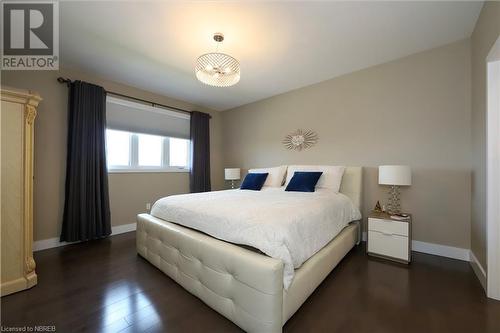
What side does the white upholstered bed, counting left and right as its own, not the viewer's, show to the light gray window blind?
right

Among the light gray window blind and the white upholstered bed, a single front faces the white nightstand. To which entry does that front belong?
the light gray window blind

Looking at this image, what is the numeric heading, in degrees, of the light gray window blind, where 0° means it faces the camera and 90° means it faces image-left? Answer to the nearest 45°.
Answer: approximately 315°

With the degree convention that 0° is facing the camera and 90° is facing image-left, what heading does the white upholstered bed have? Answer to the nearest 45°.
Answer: approximately 45°

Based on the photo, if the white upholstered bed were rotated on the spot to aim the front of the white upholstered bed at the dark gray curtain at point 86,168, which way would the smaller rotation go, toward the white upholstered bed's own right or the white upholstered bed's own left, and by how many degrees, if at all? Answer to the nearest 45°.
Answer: approximately 90° to the white upholstered bed's own right

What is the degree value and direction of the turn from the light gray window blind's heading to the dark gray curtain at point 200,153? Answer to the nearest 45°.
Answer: approximately 45° to its left

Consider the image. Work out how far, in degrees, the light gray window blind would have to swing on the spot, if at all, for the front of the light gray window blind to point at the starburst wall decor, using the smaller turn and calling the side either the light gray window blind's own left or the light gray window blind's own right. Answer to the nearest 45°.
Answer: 0° — it already faces it

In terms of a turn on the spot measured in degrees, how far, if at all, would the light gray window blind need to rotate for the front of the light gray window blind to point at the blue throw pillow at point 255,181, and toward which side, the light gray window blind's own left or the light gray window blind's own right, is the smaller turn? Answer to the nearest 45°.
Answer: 0° — it already faces it

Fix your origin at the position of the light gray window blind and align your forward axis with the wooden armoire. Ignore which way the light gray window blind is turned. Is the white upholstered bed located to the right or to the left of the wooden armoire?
left

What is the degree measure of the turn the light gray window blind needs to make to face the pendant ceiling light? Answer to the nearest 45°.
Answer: approximately 45° to its right

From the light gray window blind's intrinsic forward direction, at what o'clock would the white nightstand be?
The white nightstand is roughly at 12 o'clock from the light gray window blind.
